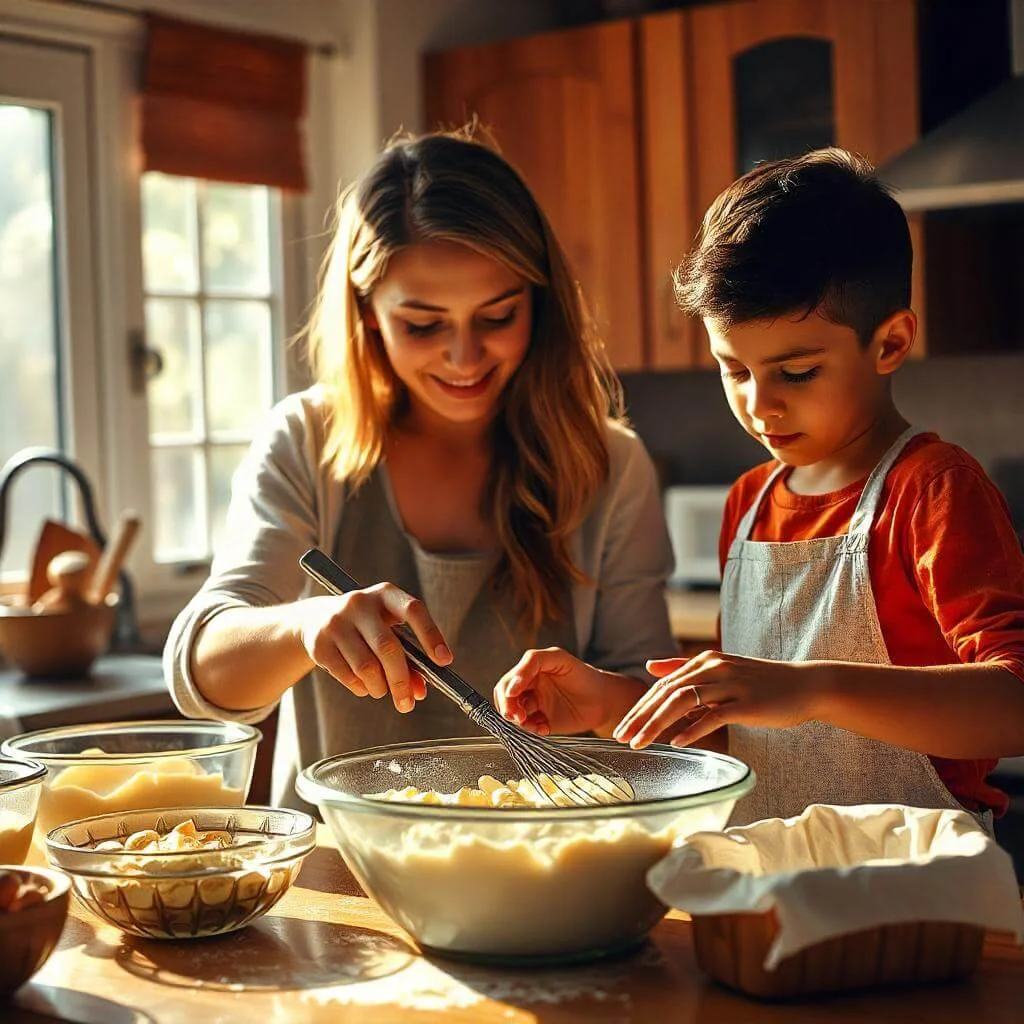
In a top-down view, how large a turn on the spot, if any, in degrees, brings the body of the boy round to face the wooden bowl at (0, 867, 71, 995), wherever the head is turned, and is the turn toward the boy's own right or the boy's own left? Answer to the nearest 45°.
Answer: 0° — they already face it

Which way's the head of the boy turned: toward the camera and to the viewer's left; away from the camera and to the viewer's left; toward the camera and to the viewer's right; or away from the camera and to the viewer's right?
toward the camera and to the viewer's left

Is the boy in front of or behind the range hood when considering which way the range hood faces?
in front

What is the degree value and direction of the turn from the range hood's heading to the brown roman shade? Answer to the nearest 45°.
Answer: approximately 90° to its right

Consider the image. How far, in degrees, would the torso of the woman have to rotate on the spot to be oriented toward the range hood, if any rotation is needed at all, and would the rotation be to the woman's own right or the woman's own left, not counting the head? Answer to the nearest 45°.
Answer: approximately 135° to the woman's own left

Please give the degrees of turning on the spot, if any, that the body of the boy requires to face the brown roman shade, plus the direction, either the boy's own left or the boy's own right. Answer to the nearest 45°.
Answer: approximately 90° to the boy's own right

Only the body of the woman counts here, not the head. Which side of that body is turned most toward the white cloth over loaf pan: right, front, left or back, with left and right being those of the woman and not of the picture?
front

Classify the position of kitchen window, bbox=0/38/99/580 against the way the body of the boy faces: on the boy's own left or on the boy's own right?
on the boy's own right

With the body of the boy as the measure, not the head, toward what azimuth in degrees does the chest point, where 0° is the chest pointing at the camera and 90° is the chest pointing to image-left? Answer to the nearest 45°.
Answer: approximately 45°

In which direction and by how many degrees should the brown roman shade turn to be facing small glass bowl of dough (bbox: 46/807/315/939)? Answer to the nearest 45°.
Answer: approximately 45° to its right

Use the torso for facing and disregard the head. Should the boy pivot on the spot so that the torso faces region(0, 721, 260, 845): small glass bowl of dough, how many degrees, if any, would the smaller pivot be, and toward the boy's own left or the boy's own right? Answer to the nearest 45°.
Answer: approximately 45° to the boy's own right

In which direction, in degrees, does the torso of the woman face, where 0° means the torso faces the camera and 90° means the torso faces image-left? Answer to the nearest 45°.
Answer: approximately 0°

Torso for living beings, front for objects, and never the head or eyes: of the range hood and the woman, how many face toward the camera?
2
